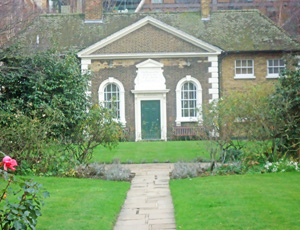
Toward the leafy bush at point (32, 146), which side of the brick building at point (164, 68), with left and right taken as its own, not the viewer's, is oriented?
front

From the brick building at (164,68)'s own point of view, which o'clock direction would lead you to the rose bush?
The rose bush is roughly at 12 o'clock from the brick building.

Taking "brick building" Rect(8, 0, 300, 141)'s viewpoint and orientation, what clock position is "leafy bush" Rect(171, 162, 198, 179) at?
The leafy bush is roughly at 12 o'clock from the brick building.

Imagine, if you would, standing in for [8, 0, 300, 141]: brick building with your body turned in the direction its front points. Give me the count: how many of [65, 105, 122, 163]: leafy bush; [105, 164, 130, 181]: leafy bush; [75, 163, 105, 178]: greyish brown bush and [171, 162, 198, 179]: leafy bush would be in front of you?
4

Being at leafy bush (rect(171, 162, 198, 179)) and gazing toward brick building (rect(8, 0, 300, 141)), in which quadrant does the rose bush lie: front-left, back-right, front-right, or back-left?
back-left

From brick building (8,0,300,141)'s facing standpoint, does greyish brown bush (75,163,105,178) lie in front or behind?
in front

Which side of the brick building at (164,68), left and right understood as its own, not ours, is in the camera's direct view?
front

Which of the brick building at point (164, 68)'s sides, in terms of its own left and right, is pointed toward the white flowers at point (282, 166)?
front

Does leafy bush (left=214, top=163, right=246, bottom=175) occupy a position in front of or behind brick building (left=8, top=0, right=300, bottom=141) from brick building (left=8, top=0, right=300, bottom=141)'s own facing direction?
in front
